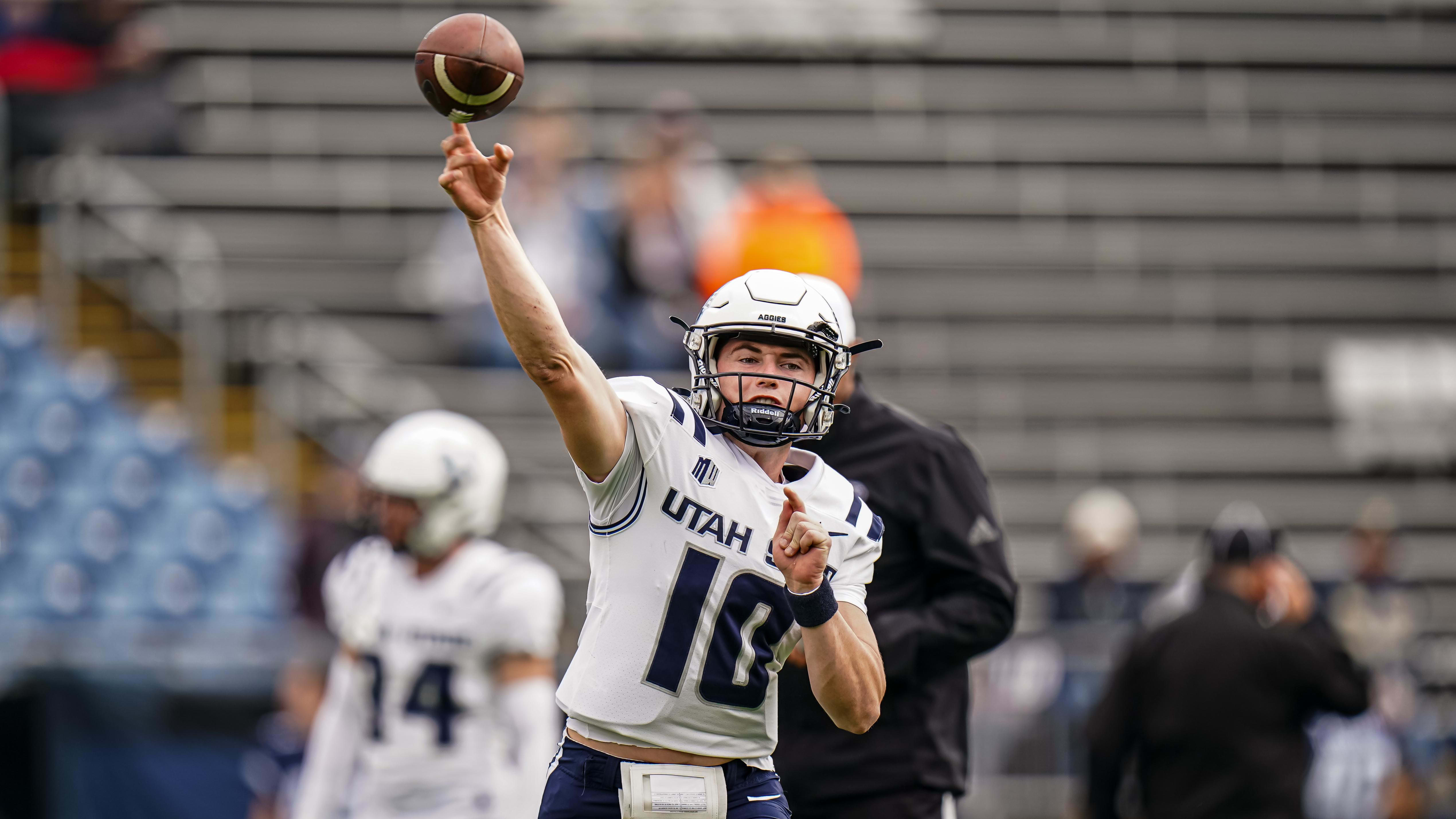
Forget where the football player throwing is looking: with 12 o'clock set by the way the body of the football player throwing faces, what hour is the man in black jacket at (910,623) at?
The man in black jacket is roughly at 7 o'clock from the football player throwing.

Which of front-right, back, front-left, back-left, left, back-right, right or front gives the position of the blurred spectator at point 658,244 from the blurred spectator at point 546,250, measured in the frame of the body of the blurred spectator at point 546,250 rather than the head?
left

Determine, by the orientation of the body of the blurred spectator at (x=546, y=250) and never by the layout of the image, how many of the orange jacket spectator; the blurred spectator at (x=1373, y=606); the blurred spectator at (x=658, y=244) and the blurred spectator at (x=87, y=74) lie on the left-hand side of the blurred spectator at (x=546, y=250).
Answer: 3

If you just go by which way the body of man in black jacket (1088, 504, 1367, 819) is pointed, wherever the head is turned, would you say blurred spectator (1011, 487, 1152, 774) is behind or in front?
in front

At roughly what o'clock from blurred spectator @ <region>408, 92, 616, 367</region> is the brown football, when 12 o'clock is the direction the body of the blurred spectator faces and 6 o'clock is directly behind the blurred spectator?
The brown football is roughly at 12 o'clock from the blurred spectator.

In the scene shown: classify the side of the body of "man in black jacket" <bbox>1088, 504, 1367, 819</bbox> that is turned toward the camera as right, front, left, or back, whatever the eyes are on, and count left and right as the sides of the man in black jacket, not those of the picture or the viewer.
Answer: back

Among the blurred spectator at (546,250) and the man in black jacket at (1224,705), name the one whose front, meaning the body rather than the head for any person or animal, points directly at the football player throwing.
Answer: the blurred spectator

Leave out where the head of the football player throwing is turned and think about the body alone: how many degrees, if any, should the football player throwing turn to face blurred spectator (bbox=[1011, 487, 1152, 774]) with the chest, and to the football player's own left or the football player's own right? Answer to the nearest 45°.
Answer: approximately 180°

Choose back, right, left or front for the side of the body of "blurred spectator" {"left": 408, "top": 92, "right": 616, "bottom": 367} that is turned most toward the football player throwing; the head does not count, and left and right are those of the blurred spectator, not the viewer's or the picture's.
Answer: front

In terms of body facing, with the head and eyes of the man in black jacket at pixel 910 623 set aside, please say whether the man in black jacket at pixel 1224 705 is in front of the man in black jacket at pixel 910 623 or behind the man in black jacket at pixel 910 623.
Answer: behind
